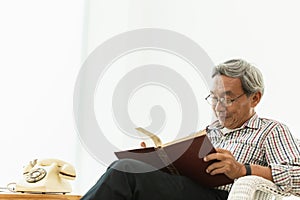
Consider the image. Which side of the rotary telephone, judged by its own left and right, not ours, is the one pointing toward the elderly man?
left

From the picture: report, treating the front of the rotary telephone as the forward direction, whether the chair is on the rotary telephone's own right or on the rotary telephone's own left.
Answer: on the rotary telephone's own left

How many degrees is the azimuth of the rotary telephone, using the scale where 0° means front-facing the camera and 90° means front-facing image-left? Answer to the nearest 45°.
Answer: approximately 45°

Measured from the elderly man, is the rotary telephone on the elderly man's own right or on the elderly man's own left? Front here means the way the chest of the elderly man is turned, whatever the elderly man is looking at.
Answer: on the elderly man's own right

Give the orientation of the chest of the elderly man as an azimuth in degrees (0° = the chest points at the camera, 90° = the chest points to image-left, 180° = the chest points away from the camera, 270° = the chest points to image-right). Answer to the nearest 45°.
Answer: approximately 45°

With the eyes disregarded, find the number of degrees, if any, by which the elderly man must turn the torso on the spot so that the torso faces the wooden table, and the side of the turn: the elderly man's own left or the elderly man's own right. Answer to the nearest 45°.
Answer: approximately 45° to the elderly man's own right
